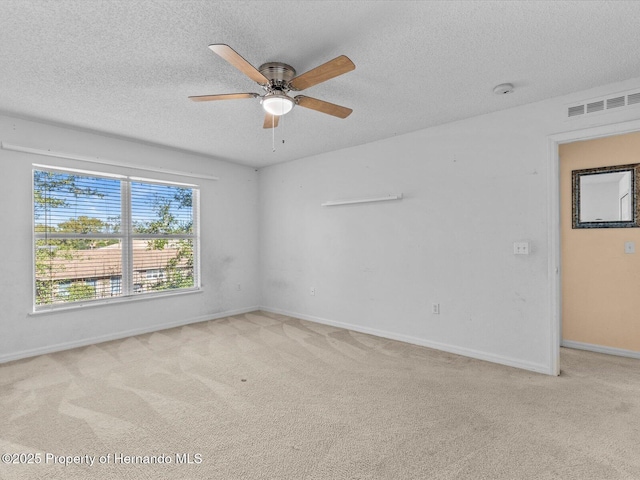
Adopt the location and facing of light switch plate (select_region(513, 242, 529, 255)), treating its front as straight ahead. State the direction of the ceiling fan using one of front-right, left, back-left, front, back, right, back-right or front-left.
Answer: front-right

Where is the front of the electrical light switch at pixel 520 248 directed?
toward the camera

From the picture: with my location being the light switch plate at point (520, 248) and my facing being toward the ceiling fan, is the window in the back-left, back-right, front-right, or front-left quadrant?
front-right

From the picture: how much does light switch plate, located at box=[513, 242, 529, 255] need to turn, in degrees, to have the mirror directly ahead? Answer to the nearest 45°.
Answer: approximately 135° to its left
